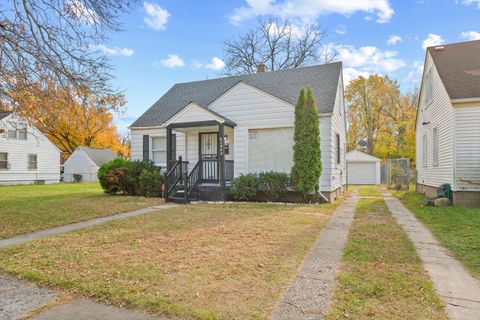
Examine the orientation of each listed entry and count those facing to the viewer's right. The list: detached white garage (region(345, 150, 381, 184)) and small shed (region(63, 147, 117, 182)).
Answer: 0

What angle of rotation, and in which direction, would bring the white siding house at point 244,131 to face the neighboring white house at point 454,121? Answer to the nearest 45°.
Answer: approximately 135° to its left

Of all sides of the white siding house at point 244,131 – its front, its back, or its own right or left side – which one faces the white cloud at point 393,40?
back

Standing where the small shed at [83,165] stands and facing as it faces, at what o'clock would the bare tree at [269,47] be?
The bare tree is roughly at 9 o'clock from the small shed.

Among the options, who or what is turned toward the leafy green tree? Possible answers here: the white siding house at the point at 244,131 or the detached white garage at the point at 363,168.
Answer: the detached white garage

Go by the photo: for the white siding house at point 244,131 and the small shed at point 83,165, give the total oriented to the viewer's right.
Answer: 0

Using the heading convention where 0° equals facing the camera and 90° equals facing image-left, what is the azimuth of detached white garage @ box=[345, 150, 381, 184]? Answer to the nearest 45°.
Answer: approximately 0°
